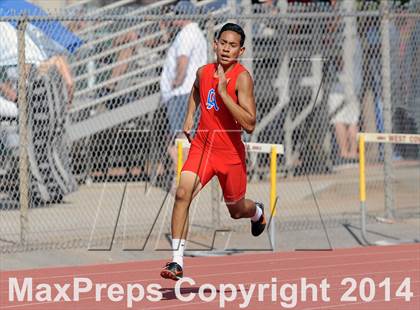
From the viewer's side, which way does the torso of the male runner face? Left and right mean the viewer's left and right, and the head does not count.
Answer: facing the viewer and to the left of the viewer

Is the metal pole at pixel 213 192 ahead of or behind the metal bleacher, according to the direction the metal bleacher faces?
ahead

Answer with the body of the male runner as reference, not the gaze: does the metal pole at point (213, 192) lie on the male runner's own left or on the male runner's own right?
on the male runner's own right

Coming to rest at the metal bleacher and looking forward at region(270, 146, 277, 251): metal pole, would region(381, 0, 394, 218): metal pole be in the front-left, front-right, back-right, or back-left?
front-left

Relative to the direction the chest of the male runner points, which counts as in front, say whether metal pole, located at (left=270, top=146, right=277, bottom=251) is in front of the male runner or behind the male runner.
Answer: behind

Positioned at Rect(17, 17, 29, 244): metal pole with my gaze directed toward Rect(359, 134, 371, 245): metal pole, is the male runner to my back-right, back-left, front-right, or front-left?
front-right

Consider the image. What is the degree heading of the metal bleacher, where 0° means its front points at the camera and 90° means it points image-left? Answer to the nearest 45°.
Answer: approximately 315°

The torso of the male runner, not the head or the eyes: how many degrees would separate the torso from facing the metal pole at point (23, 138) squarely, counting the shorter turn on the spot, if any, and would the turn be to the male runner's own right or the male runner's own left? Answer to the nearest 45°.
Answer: approximately 90° to the male runner's own right

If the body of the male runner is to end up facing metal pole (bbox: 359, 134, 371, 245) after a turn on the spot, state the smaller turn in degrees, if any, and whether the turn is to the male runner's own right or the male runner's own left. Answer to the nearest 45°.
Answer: approximately 180°

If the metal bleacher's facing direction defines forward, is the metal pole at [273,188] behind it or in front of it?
in front
